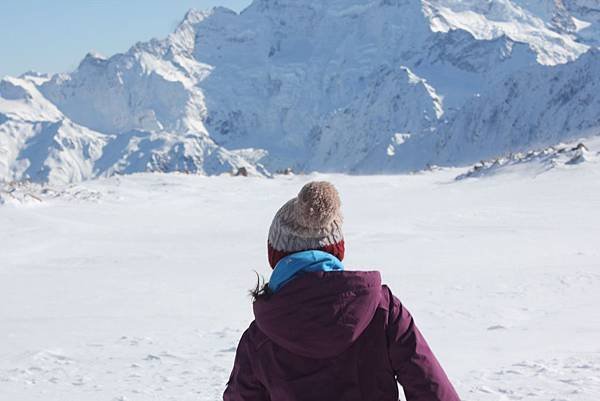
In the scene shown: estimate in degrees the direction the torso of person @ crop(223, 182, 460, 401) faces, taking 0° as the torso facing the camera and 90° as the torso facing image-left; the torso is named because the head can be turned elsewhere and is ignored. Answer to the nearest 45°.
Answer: approximately 180°
